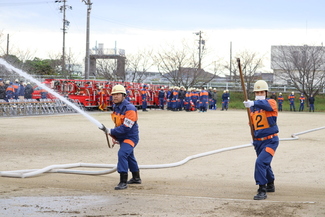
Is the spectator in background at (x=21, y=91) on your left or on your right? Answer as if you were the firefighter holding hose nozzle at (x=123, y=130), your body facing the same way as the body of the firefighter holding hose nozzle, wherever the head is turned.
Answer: on your right

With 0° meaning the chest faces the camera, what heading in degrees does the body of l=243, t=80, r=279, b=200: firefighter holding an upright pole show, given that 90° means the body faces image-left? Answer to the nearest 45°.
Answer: approximately 45°

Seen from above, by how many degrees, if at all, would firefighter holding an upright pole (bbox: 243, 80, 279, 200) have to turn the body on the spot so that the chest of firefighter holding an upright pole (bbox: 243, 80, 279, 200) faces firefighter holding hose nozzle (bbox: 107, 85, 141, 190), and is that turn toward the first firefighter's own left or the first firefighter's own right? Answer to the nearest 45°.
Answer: approximately 45° to the first firefighter's own right

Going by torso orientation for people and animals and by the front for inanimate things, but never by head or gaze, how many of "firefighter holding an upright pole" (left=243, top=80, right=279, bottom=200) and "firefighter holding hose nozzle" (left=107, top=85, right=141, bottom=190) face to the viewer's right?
0

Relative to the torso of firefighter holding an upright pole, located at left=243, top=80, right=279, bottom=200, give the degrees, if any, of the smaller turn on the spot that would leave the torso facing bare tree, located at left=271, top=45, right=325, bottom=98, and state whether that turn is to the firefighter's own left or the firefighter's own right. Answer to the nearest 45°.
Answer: approximately 135° to the firefighter's own right

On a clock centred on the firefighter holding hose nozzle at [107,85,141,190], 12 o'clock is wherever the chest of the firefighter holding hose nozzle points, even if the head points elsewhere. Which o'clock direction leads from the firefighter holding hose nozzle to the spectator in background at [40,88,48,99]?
The spectator in background is roughly at 4 o'clock from the firefighter holding hose nozzle.

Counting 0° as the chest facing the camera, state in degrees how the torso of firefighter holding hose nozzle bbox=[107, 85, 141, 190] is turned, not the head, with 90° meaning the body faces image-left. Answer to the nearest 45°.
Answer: approximately 45°
